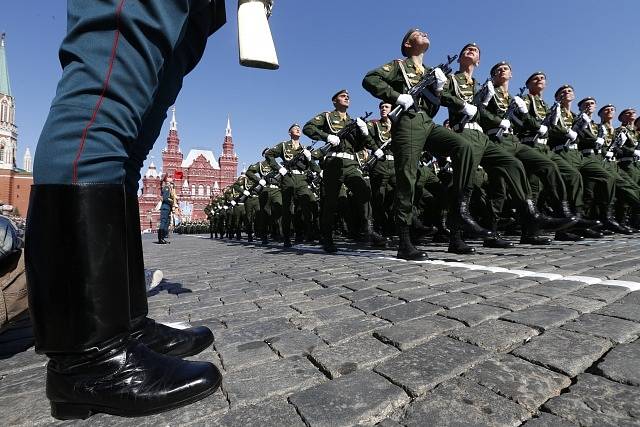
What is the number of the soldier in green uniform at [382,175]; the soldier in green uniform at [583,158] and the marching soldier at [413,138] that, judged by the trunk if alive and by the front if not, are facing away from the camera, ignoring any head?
0

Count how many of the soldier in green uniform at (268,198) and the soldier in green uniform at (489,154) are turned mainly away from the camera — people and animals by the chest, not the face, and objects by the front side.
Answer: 0

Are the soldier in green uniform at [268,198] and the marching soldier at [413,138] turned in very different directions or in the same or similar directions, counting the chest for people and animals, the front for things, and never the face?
same or similar directions

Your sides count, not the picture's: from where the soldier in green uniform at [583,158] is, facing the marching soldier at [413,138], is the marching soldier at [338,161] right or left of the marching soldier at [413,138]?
right

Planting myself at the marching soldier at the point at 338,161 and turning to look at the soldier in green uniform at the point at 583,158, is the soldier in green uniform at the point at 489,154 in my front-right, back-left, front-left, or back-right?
front-right

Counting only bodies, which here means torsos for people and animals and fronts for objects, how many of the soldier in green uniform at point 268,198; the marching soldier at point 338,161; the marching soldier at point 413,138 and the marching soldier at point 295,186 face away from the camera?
0

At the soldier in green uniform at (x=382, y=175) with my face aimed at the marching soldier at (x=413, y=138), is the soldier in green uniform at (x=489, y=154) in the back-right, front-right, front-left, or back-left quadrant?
front-left

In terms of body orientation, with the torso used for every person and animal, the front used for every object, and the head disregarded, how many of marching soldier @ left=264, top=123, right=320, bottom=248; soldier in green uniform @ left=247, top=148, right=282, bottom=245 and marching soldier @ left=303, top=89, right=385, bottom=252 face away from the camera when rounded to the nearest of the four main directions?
0

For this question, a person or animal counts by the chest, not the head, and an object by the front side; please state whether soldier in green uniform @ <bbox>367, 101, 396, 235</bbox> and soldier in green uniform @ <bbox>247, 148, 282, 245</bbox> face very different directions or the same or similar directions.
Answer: same or similar directions
